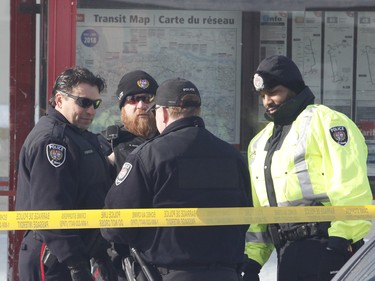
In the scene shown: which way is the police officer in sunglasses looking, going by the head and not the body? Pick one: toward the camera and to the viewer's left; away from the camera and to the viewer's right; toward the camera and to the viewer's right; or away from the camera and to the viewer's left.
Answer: toward the camera and to the viewer's right

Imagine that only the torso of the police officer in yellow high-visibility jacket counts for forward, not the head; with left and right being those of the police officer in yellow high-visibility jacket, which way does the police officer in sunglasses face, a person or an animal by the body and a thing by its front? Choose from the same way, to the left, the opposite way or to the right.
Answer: to the left

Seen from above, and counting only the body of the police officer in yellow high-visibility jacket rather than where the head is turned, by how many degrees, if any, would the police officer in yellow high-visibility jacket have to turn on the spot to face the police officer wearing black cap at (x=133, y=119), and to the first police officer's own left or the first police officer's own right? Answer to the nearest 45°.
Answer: approximately 45° to the first police officer's own right

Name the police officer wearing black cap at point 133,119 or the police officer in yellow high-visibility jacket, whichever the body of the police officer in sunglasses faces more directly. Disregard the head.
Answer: the police officer in yellow high-visibility jacket

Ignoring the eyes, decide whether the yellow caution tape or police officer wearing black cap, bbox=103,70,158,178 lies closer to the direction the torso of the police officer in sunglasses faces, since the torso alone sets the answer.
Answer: the yellow caution tape

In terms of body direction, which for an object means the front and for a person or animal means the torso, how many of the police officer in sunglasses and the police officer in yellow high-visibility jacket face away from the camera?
0

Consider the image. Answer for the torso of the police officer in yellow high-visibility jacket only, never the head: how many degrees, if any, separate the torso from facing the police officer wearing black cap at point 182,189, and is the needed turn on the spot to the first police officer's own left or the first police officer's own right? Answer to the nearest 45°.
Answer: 0° — they already face them

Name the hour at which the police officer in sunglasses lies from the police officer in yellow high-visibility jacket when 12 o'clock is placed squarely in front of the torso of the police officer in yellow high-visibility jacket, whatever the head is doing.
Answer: The police officer in sunglasses is roughly at 1 o'clock from the police officer in yellow high-visibility jacket.

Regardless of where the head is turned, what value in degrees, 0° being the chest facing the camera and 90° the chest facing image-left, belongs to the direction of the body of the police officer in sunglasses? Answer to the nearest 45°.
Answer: approximately 315°

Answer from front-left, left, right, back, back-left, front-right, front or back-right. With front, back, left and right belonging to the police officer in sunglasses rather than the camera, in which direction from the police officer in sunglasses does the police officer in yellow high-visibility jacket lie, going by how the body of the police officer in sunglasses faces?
front-left

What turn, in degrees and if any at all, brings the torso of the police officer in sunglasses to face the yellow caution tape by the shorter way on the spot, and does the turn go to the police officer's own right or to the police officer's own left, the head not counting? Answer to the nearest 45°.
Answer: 0° — they already face it

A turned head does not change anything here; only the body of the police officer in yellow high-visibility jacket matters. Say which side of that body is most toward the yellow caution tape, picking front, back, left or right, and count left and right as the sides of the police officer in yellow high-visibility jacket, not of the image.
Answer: front

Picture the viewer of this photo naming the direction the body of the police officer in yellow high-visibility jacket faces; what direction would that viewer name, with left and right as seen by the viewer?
facing the viewer and to the left of the viewer

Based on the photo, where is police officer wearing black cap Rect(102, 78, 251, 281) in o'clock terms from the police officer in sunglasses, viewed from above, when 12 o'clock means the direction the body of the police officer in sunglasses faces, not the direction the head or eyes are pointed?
The police officer wearing black cap is roughly at 12 o'clock from the police officer in sunglasses.

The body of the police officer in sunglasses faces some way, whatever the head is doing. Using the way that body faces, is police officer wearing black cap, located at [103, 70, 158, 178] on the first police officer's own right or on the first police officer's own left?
on the first police officer's own left

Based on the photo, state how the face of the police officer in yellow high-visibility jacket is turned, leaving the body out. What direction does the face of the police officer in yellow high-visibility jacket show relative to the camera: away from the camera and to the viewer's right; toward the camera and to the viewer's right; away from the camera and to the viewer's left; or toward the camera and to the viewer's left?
toward the camera and to the viewer's left
